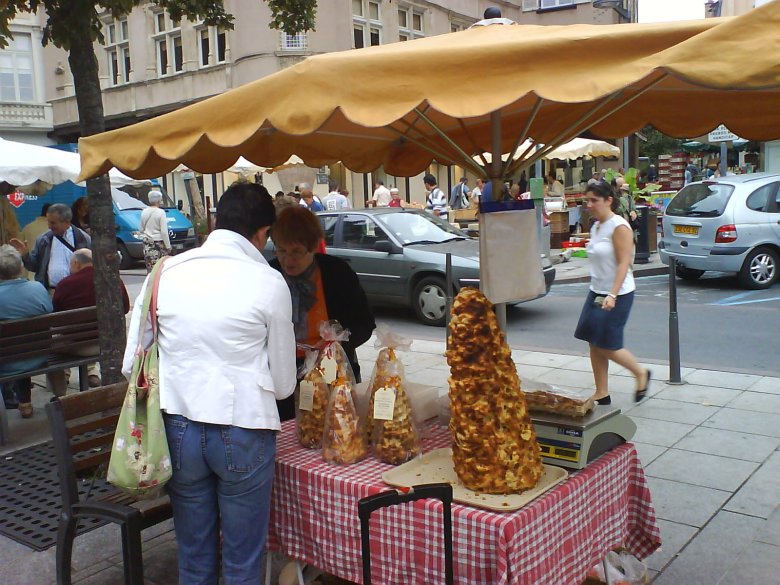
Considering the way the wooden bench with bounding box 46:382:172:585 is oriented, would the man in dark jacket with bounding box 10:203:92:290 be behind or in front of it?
behind

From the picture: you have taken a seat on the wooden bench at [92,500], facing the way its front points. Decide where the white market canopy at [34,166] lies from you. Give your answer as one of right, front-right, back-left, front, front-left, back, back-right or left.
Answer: back-left

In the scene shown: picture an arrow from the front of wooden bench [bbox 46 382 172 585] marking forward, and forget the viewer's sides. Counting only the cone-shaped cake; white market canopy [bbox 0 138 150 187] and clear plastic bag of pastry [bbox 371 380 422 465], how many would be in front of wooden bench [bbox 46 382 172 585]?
2

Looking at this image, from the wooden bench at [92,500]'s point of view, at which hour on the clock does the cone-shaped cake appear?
The cone-shaped cake is roughly at 12 o'clock from the wooden bench.

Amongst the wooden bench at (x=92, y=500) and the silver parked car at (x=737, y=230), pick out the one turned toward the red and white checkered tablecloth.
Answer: the wooden bench

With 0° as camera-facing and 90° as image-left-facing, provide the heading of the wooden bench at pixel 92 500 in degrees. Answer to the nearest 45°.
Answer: approximately 315°
